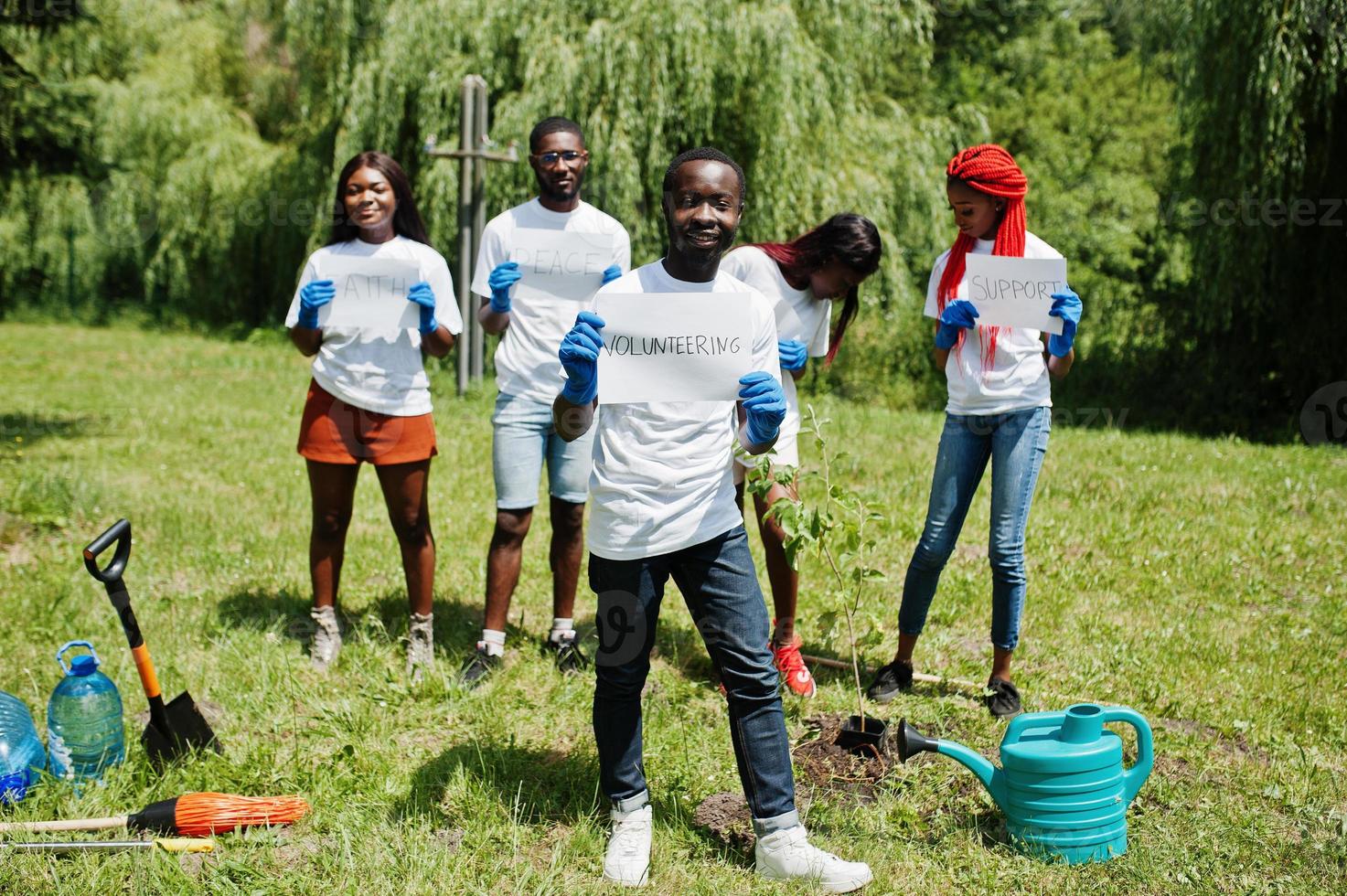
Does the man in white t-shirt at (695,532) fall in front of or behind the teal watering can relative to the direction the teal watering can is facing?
in front

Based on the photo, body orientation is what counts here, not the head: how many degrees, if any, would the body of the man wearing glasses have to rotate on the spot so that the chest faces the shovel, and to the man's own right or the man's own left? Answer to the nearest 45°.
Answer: approximately 45° to the man's own right

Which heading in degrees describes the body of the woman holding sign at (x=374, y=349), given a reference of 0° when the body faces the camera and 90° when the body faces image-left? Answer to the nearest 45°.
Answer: approximately 0°

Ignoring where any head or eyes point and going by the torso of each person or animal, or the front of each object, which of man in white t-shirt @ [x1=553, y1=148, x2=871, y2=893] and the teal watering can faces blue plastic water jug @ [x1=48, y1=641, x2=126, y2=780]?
the teal watering can

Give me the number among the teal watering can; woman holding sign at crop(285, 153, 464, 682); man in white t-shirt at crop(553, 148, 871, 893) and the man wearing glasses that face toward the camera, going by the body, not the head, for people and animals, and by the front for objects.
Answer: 3

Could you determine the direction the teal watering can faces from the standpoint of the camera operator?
facing to the left of the viewer

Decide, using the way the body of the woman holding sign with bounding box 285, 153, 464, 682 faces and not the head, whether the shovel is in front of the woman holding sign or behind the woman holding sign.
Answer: in front

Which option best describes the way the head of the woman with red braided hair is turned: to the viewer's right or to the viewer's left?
to the viewer's left

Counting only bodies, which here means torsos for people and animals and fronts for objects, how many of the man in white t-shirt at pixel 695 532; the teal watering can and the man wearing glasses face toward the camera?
2
